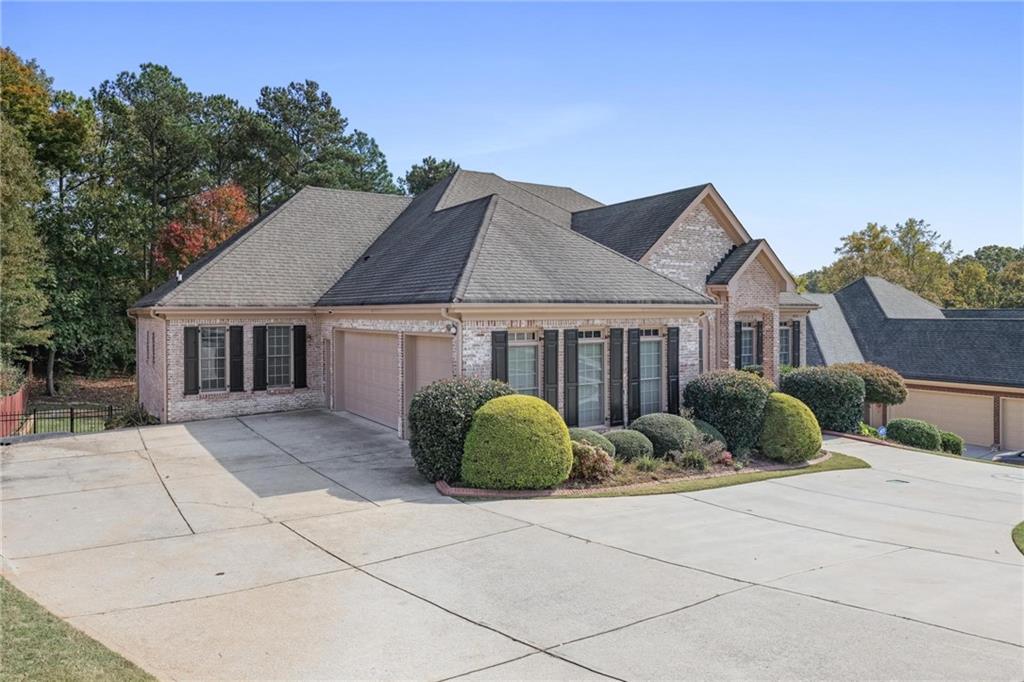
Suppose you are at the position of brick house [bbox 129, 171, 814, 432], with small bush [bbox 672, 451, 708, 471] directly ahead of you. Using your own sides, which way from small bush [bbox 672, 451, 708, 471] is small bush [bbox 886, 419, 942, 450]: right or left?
left

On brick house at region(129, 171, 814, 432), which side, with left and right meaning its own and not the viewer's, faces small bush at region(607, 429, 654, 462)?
front

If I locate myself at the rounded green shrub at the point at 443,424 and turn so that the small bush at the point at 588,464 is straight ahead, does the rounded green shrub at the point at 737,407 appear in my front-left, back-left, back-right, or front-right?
front-left

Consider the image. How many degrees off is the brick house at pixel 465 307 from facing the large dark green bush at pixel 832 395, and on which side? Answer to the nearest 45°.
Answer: approximately 45° to its left

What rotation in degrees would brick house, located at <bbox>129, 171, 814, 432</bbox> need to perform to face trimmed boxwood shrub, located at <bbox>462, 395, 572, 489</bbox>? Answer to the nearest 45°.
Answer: approximately 45° to its right

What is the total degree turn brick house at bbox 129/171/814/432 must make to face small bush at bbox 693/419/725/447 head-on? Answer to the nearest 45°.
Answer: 0° — it already faces it

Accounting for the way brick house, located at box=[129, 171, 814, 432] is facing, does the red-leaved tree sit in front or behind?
behind

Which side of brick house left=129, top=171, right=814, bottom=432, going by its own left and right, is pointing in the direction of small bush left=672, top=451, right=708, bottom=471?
front

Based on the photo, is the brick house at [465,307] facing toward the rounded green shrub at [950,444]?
no

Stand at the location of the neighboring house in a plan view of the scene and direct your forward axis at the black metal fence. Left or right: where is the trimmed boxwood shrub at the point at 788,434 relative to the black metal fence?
left
